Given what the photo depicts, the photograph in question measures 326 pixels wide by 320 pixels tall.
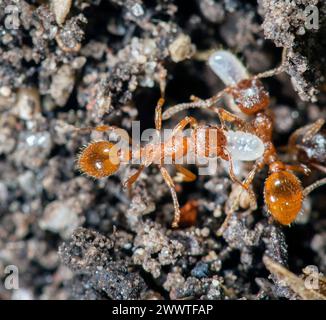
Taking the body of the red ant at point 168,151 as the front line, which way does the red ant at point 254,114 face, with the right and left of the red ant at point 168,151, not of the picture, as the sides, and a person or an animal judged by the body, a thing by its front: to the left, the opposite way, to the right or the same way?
to the left

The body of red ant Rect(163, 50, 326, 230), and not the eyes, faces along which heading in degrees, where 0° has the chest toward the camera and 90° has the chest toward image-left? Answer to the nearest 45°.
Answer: approximately 180°

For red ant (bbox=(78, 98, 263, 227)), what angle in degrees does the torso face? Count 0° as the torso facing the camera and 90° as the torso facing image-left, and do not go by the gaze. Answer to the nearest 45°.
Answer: approximately 270°

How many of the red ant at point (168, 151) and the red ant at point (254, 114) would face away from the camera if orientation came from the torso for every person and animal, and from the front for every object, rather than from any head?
1
